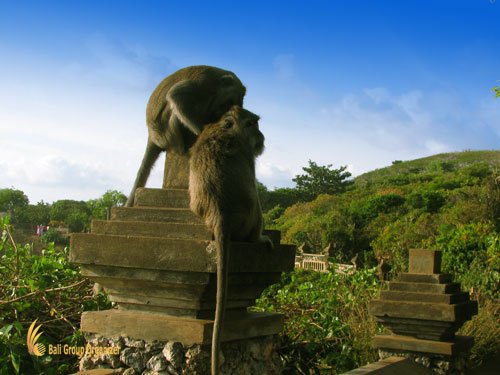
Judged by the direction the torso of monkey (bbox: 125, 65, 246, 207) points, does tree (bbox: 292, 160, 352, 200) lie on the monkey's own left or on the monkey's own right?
on the monkey's own left

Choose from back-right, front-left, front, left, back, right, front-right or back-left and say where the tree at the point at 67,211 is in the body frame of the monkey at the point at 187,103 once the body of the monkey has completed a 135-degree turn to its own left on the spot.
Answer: front-right

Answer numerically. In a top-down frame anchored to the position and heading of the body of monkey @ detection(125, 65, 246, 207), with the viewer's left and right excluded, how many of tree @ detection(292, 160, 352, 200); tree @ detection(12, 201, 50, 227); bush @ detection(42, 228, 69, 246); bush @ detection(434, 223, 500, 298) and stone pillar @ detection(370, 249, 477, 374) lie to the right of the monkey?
0

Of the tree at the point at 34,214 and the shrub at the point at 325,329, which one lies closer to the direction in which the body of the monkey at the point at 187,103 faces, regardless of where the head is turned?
the shrub

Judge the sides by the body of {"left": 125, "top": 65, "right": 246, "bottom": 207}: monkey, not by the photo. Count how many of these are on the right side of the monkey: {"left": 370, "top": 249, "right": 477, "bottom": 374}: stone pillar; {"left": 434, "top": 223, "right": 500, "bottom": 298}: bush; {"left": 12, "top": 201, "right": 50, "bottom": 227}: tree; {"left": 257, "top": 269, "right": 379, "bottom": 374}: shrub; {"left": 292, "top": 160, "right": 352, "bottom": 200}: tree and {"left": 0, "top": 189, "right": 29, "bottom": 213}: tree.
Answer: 0

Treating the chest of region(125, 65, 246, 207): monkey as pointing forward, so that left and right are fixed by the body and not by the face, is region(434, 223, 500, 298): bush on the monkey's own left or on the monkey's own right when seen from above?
on the monkey's own left

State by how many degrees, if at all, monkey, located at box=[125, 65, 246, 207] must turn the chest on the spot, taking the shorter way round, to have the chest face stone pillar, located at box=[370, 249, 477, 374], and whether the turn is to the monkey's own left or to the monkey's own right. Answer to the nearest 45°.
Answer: approximately 45° to the monkey's own left

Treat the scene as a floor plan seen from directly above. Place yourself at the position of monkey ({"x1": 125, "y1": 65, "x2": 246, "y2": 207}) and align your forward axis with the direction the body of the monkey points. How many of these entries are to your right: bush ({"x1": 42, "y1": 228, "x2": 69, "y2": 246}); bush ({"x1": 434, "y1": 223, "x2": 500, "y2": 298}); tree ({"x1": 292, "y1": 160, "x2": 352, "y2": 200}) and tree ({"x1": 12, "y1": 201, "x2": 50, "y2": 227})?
0

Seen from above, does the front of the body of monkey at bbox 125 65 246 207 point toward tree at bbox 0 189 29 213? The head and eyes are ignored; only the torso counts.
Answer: no

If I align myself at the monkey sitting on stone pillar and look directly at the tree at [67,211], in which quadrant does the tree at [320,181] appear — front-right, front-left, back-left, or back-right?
front-right

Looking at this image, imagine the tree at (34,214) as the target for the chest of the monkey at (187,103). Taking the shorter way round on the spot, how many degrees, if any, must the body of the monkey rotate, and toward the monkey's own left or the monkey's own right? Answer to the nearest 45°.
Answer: approximately 90° to the monkey's own left

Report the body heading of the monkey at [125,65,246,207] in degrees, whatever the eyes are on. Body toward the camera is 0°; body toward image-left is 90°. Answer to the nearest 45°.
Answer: approximately 270°
